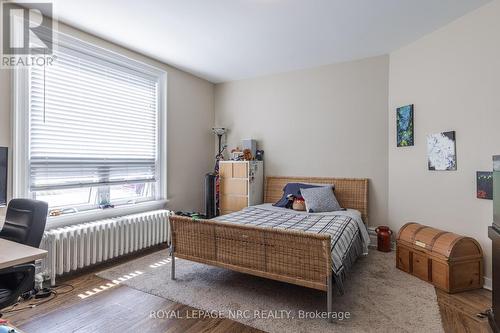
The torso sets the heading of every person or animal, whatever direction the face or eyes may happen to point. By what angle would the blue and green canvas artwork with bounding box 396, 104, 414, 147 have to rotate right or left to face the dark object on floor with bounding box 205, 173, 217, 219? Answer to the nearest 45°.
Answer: approximately 45° to its right

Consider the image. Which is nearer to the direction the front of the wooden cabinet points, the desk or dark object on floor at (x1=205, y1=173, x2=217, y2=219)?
the desk

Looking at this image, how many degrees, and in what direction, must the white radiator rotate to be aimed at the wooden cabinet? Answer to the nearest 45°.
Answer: approximately 45° to its left

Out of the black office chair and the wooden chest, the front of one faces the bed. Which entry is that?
the wooden chest

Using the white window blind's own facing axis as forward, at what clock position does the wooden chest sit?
The wooden chest is roughly at 12 o'clock from the white window blind.

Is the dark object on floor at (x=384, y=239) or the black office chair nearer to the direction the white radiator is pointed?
the dark object on floor
